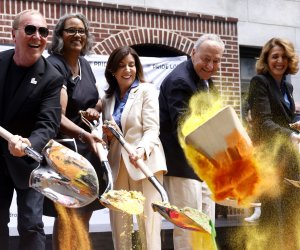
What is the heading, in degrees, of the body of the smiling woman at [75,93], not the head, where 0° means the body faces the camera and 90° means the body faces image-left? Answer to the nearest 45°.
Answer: approximately 315°

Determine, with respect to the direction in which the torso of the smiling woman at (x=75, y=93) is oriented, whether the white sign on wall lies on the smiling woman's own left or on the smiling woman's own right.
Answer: on the smiling woman's own left

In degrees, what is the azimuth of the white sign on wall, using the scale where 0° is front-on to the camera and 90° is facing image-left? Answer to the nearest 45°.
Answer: approximately 0°

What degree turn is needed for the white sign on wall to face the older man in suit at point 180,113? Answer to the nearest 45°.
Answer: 0° — it already faces them

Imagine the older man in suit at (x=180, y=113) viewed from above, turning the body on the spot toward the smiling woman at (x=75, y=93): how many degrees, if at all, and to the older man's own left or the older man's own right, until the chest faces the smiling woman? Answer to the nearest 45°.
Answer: approximately 135° to the older man's own right
